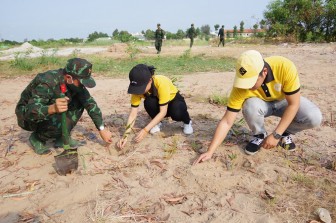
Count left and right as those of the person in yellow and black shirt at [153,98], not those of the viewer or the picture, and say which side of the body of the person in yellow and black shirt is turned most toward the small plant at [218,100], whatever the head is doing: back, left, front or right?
back

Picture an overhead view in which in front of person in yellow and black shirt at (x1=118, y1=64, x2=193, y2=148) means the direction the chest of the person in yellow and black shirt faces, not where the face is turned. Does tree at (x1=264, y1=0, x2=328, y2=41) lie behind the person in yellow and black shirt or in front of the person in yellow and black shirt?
behind

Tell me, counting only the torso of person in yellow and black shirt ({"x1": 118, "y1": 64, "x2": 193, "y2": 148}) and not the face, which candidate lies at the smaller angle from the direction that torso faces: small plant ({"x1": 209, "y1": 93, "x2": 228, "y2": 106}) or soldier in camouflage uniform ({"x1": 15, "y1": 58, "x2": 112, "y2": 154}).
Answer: the soldier in camouflage uniform

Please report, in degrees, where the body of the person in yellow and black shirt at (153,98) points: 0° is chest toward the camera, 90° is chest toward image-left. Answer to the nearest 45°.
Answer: approximately 45°

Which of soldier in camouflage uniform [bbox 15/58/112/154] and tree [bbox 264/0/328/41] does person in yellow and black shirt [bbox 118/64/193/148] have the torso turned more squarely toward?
the soldier in camouflage uniform
